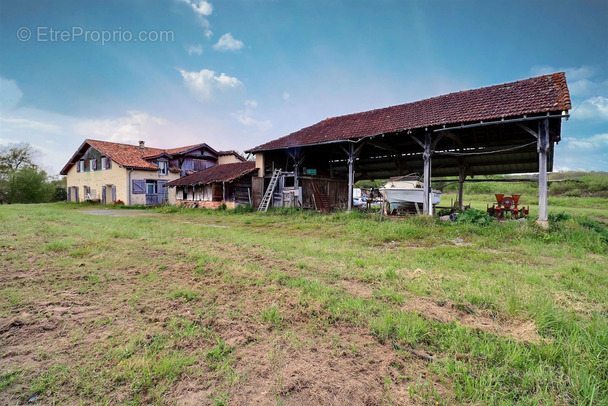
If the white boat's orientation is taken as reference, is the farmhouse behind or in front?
in front

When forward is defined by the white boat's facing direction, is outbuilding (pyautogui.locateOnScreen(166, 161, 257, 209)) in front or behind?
in front

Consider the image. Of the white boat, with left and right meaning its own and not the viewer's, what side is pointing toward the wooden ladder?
front

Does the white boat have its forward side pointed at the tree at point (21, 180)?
yes

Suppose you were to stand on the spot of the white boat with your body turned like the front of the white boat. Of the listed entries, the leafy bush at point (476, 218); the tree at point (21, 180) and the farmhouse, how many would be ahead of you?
2

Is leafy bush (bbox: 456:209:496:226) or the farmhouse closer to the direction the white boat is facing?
the farmhouse

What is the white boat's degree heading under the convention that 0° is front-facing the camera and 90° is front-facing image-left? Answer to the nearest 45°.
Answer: approximately 90°

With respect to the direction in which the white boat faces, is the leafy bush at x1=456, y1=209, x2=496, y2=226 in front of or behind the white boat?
behind
